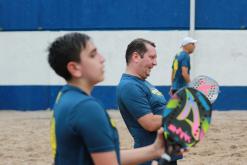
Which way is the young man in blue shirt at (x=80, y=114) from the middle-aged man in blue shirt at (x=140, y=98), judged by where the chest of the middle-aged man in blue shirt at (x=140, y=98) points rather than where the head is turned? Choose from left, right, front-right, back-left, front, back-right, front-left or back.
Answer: right

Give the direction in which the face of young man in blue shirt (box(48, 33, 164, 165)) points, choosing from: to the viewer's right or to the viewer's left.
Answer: to the viewer's right

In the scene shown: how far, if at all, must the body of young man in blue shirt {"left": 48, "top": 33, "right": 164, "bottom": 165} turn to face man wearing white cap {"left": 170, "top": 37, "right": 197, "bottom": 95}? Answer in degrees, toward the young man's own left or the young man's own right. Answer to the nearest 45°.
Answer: approximately 90° to the young man's own left

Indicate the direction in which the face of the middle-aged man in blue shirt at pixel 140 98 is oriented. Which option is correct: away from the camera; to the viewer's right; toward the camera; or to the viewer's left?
to the viewer's right

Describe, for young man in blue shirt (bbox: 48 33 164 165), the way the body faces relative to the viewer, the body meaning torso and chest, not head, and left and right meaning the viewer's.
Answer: facing to the right of the viewer

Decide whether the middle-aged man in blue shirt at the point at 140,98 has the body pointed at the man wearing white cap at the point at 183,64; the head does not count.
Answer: no

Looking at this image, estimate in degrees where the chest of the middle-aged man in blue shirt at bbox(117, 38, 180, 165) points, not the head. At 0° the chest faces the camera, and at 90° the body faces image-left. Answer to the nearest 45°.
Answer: approximately 270°

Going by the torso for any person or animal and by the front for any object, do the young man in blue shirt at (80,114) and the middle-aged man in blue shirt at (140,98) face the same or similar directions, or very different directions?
same or similar directions

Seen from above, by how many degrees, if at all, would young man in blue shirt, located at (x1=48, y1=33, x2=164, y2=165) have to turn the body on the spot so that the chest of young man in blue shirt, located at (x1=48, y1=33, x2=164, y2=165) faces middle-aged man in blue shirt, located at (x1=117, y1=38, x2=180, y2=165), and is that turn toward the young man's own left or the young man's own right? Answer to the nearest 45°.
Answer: approximately 90° to the young man's own left

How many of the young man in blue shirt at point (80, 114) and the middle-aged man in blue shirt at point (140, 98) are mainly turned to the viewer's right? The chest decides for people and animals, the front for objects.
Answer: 2
